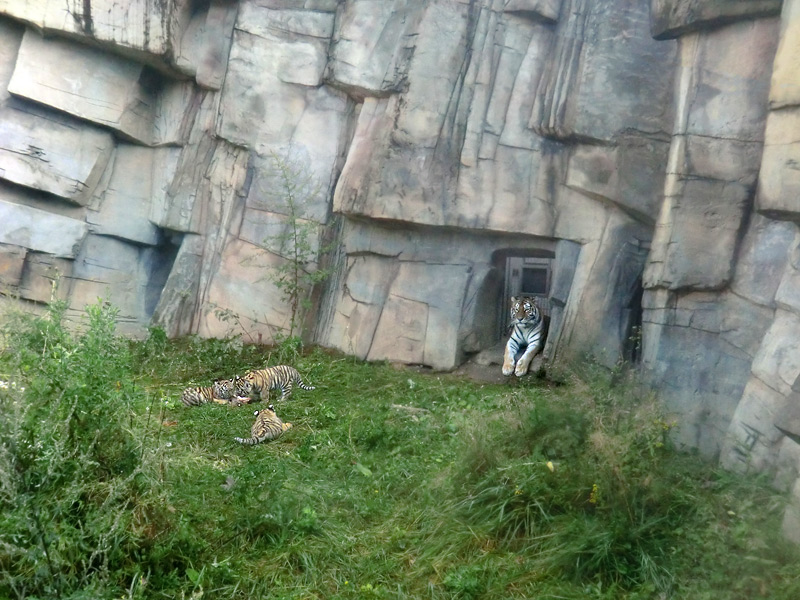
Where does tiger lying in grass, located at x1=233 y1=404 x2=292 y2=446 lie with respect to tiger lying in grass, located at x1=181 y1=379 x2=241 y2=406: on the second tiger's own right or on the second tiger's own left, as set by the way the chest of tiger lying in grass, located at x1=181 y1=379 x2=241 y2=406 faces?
on the second tiger's own right

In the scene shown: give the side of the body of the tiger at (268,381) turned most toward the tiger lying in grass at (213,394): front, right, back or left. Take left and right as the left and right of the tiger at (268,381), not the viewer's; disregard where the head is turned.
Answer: front

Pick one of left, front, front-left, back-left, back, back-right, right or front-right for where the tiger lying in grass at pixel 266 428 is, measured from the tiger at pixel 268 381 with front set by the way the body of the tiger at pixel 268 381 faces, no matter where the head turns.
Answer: left

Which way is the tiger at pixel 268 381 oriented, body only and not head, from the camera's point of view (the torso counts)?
to the viewer's left

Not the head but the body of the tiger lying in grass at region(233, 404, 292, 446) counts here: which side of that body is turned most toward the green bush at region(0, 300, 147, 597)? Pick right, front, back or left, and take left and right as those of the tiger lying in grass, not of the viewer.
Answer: back

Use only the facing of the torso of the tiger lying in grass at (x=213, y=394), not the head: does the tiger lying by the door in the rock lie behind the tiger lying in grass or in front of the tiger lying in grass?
in front

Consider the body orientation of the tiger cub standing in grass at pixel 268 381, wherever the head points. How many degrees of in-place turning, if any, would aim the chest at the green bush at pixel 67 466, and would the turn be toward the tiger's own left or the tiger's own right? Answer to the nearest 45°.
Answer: approximately 90° to the tiger's own left

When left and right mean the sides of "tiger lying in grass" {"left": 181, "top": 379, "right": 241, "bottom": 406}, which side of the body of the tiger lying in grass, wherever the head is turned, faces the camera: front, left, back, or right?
right

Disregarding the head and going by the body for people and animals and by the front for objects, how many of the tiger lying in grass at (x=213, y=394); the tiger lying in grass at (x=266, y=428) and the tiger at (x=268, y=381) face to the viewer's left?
1

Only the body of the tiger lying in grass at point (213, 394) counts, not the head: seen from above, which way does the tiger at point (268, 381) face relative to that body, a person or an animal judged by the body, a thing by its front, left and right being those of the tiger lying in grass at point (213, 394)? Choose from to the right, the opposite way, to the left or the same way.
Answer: the opposite way

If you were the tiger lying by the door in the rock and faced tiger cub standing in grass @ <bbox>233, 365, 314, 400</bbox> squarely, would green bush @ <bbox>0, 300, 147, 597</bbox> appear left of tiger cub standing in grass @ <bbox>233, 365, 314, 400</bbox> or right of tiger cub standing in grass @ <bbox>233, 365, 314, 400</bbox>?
left
